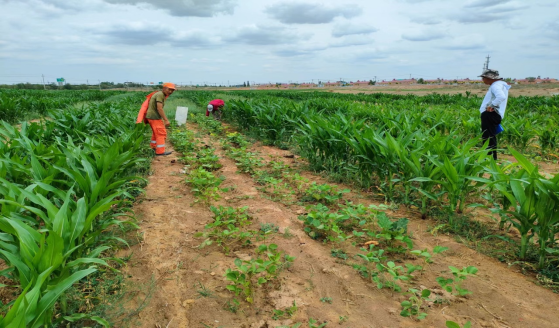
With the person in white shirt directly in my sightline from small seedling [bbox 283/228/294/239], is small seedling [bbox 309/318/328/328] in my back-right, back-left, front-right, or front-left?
back-right

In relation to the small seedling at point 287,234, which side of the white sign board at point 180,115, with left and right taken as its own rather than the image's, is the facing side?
front

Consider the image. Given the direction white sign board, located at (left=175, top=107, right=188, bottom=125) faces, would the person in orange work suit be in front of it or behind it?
in front

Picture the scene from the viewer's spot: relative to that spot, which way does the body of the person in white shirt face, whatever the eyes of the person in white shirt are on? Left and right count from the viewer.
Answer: facing to the left of the viewer

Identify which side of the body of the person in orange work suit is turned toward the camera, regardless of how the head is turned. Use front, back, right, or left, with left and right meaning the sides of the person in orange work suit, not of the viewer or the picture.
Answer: right

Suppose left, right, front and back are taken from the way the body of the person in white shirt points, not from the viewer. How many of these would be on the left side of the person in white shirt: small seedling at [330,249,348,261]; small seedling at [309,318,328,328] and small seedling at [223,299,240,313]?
3

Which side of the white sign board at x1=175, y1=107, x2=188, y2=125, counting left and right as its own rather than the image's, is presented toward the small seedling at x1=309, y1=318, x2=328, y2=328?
front

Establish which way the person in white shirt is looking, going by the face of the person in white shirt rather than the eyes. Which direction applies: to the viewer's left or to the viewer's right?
to the viewer's left

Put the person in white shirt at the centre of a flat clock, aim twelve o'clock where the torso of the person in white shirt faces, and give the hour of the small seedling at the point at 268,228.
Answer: The small seedling is roughly at 10 o'clock from the person in white shirt.

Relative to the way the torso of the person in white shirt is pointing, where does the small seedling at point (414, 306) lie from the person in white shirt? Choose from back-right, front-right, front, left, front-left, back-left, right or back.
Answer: left

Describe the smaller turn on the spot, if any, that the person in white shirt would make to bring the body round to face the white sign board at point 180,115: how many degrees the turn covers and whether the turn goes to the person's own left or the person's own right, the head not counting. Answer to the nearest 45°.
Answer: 0° — they already face it

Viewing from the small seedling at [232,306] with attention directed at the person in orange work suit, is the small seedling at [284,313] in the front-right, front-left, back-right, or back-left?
back-right

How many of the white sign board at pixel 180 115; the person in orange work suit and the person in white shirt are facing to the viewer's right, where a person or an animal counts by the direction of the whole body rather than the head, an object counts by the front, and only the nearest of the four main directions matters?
1

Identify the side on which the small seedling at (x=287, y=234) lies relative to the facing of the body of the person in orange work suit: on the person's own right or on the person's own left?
on the person's own right
